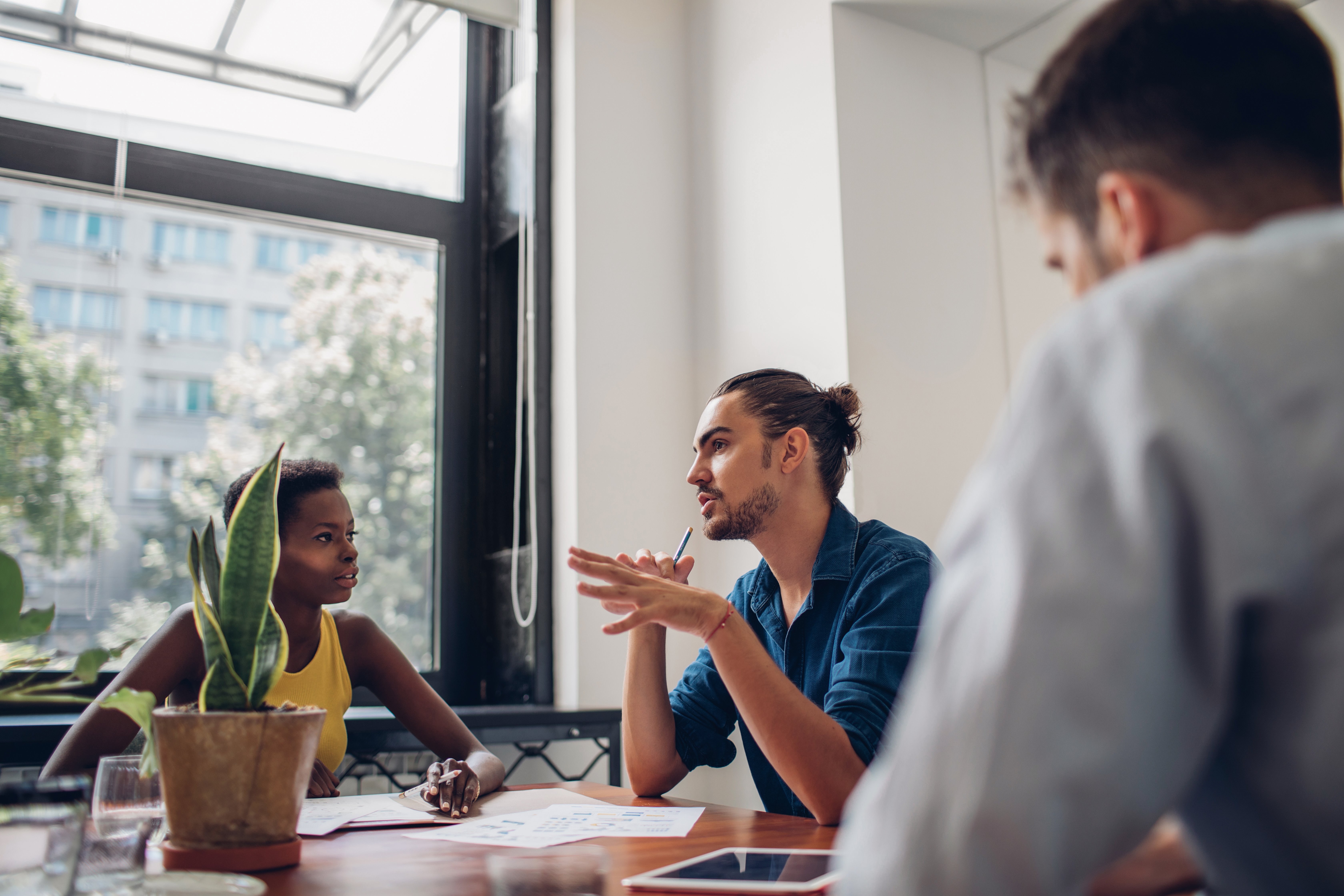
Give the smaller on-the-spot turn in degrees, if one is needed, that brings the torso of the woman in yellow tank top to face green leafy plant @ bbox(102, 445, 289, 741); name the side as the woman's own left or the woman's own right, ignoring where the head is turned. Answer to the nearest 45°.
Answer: approximately 45° to the woman's own right

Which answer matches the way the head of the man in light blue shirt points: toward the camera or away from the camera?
away from the camera

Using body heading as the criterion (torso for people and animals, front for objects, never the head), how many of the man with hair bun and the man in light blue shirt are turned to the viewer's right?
0

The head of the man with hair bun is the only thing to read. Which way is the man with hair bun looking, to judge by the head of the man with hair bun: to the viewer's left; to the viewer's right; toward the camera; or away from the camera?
to the viewer's left

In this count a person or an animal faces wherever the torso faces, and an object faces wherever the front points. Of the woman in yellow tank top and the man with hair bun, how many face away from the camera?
0

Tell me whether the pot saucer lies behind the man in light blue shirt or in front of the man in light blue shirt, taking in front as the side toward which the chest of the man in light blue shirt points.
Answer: in front

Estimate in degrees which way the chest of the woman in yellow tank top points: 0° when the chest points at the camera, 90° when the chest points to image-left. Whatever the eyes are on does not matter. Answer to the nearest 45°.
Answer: approximately 315°

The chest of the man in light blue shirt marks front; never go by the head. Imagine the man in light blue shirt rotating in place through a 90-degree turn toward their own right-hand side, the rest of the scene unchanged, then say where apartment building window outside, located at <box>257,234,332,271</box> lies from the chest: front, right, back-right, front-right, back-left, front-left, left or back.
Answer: left

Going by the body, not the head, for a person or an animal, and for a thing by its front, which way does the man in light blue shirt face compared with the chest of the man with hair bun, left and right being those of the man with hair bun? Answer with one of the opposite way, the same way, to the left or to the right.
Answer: to the right

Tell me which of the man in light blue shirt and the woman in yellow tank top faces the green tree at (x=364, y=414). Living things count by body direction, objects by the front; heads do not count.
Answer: the man in light blue shirt
